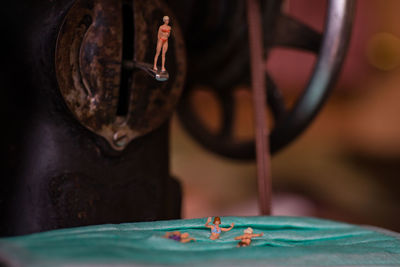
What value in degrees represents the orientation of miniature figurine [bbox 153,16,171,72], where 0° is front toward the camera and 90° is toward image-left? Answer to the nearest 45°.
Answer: approximately 0°

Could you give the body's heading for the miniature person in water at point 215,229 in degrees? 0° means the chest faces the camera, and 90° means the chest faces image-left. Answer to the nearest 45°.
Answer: approximately 0°

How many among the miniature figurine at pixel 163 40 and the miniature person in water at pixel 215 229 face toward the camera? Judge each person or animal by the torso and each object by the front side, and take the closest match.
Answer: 2
